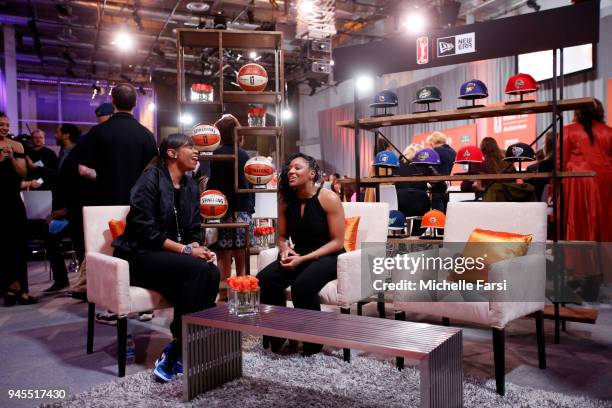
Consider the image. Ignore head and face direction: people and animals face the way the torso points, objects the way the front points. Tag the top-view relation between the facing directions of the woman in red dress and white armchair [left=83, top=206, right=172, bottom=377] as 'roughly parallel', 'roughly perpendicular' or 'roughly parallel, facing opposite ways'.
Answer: roughly perpendicular

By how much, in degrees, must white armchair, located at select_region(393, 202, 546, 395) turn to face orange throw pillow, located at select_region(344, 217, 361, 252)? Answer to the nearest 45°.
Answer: approximately 90° to its right

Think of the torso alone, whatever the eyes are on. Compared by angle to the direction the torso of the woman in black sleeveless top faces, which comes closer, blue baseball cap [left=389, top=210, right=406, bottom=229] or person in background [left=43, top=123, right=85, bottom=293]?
the person in background

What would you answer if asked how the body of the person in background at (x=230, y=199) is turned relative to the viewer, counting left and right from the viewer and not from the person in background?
facing away from the viewer

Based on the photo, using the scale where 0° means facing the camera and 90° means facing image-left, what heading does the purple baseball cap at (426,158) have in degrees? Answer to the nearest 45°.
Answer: approximately 45°

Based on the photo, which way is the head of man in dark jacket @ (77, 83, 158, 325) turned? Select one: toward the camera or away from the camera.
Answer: away from the camera

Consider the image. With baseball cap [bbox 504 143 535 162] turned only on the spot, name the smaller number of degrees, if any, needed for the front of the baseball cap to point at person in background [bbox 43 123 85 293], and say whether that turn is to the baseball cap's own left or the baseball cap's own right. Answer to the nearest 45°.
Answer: approximately 90° to the baseball cap's own right

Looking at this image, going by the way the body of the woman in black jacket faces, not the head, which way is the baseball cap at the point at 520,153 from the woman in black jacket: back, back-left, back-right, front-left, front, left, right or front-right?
front-left

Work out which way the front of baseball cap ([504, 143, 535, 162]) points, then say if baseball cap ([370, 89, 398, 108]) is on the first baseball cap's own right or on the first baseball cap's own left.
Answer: on the first baseball cap's own right

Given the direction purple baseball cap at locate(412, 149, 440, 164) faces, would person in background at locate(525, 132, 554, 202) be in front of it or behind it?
behind

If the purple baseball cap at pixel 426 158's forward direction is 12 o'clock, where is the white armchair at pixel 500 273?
The white armchair is roughly at 10 o'clock from the purple baseball cap.

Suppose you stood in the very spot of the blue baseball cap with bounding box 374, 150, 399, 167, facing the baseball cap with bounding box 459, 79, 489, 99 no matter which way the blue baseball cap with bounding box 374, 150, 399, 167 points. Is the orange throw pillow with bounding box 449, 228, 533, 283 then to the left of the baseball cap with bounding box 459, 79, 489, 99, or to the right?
right

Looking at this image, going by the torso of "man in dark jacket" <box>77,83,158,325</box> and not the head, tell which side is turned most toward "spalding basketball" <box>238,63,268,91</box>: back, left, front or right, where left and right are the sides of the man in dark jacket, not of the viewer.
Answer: right

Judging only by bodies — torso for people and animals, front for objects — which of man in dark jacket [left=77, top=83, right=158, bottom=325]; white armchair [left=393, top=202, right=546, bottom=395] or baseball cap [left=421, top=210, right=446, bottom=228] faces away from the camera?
the man in dark jacket

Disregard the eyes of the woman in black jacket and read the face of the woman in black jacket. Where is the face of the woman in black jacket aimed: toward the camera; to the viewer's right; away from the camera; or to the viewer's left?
to the viewer's right

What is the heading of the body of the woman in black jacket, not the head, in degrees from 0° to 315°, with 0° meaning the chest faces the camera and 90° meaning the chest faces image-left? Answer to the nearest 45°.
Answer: approximately 315°

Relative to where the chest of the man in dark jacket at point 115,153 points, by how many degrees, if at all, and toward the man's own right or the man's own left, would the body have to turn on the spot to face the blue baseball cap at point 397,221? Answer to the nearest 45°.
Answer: approximately 90° to the man's own right
